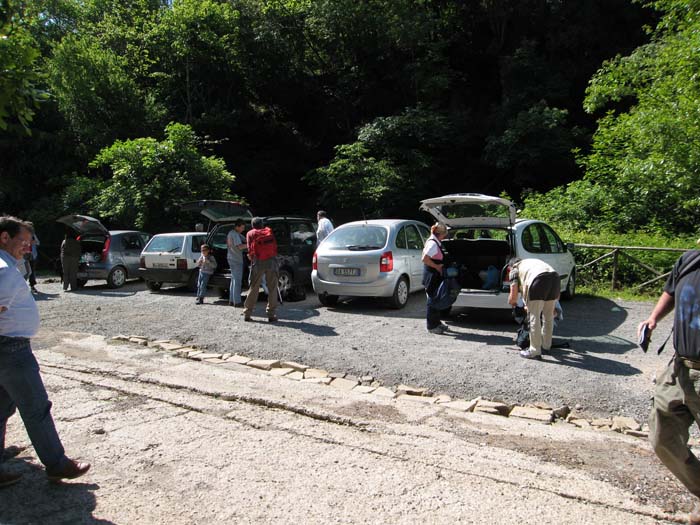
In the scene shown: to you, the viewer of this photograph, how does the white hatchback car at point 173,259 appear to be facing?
facing away from the viewer and to the right of the viewer

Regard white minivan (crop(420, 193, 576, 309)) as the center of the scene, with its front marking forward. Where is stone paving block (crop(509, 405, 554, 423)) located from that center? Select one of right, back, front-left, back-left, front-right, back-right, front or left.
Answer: back-right

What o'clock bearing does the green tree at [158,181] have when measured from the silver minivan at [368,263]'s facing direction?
The green tree is roughly at 9 o'clock from the silver minivan.

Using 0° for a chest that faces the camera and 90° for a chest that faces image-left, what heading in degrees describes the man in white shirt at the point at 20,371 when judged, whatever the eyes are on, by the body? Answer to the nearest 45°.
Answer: approximately 270°

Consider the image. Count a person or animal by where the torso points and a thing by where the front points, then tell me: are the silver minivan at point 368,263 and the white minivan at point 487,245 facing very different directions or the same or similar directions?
same or similar directions

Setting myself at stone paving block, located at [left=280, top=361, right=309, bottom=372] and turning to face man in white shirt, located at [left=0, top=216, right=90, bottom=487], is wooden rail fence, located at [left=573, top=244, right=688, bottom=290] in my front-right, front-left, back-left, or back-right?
back-left

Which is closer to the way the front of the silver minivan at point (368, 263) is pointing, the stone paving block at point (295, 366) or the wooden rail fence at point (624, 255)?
the wooden rail fence

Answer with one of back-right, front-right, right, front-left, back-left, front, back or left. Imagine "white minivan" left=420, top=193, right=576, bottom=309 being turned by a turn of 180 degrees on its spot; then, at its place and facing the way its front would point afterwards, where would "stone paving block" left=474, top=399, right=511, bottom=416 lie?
front-left

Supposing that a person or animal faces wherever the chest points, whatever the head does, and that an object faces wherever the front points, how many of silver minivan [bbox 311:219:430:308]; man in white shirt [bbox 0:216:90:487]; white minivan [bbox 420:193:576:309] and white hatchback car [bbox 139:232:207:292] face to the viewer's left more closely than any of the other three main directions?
0

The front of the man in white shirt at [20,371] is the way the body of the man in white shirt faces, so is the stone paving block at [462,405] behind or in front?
in front

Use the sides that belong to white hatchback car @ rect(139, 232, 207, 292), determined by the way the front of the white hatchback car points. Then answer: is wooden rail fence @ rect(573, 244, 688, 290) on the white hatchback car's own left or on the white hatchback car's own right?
on the white hatchback car's own right

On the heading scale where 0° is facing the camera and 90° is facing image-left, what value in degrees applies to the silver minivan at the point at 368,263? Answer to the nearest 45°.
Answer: approximately 225°

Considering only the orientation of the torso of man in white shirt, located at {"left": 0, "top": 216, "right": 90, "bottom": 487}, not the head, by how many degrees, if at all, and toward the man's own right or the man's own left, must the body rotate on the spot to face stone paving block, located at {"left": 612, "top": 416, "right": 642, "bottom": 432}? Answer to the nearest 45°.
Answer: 0° — they already face it

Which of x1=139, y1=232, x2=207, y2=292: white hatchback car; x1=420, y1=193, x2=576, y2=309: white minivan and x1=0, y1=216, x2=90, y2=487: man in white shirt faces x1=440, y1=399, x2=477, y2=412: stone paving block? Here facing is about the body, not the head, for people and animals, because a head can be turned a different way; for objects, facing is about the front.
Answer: the man in white shirt

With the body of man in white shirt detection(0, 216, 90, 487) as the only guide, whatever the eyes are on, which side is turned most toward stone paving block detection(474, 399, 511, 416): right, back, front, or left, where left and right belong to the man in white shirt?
front

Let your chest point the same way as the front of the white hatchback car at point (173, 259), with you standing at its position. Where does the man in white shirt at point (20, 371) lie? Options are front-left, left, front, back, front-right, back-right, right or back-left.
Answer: back-right

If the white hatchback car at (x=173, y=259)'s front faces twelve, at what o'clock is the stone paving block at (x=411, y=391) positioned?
The stone paving block is roughly at 4 o'clock from the white hatchback car.

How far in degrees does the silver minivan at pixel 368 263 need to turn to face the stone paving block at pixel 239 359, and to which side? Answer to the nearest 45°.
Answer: approximately 180°

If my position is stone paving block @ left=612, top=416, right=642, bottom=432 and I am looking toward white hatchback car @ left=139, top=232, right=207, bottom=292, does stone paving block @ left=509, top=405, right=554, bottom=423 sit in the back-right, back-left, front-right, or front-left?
front-left
